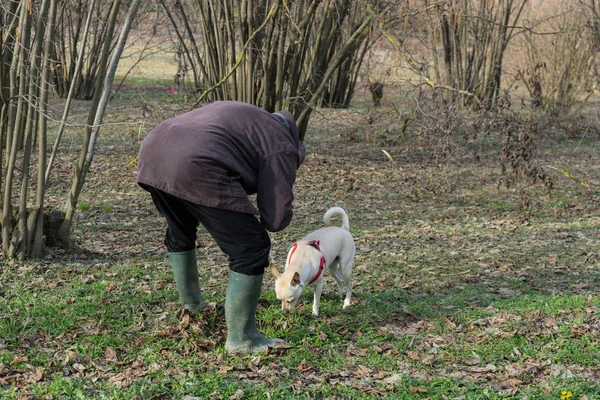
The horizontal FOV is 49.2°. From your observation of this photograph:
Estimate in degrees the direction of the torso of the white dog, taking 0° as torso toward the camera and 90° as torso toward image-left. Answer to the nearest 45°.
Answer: approximately 45°

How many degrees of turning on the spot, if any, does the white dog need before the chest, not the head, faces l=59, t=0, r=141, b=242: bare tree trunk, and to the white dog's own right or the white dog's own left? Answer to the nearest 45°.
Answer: approximately 90° to the white dog's own right

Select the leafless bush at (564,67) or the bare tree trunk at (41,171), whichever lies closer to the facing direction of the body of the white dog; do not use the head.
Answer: the bare tree trunk

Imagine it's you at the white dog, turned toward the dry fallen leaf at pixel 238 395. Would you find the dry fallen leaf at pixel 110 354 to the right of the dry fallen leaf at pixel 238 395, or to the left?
right

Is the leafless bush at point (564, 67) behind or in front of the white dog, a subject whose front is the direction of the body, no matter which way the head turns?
behind

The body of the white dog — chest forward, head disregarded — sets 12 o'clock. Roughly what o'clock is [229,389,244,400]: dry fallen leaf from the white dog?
The dry fallen leaf is roughly at 11 o'clock from the white dog.

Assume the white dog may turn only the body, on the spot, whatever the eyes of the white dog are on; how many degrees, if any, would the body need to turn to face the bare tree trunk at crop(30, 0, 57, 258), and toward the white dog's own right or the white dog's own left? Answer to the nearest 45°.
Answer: approximately 90° to the white dog's own right

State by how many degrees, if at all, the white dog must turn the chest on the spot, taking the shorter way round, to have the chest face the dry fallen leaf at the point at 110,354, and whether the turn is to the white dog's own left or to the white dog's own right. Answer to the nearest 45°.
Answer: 0° — it already faces it

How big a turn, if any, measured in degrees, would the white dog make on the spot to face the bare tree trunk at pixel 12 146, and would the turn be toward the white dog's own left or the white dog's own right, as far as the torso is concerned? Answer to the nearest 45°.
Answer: approximately 45° to the white dog's own right

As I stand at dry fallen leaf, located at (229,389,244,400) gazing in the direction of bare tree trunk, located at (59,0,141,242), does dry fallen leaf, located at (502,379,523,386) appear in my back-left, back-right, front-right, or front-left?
back-right

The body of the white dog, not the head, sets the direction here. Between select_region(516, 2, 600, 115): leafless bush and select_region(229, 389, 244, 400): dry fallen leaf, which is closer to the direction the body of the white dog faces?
the dry fallen leaf

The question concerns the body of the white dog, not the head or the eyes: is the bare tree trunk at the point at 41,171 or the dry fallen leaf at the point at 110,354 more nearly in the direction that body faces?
the dry fallen leaf

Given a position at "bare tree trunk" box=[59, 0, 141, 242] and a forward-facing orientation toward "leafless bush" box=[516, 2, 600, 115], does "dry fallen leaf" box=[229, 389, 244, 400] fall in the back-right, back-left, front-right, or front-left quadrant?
back-right
